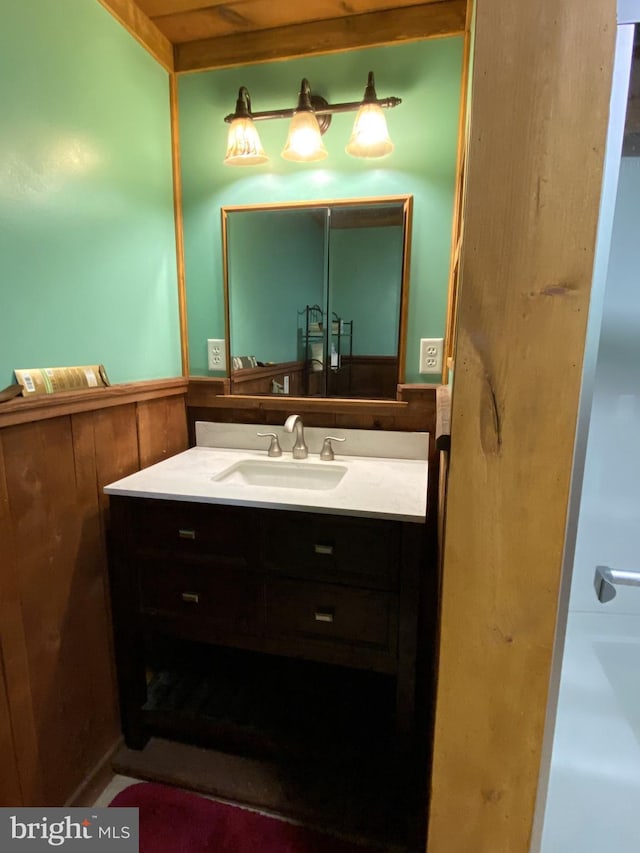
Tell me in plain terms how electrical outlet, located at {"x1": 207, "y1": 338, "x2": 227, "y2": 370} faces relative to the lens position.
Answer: facing the viewer

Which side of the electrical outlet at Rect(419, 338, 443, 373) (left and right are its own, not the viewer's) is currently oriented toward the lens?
front

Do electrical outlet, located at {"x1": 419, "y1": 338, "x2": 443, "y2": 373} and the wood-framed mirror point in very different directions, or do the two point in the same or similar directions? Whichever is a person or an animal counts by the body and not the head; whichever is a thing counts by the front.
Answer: same or similar directions

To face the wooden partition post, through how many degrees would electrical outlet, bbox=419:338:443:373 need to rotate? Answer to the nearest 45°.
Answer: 0° — it already faces it

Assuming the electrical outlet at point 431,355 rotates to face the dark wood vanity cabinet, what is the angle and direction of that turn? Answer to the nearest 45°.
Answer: approximately 45° to its right

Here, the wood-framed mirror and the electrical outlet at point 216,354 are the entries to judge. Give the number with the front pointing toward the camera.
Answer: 2

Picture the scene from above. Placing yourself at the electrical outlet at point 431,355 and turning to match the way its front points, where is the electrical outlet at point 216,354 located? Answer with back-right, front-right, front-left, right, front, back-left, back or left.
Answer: right

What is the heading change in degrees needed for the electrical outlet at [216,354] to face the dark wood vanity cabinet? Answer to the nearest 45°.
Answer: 0° — it already faces it
